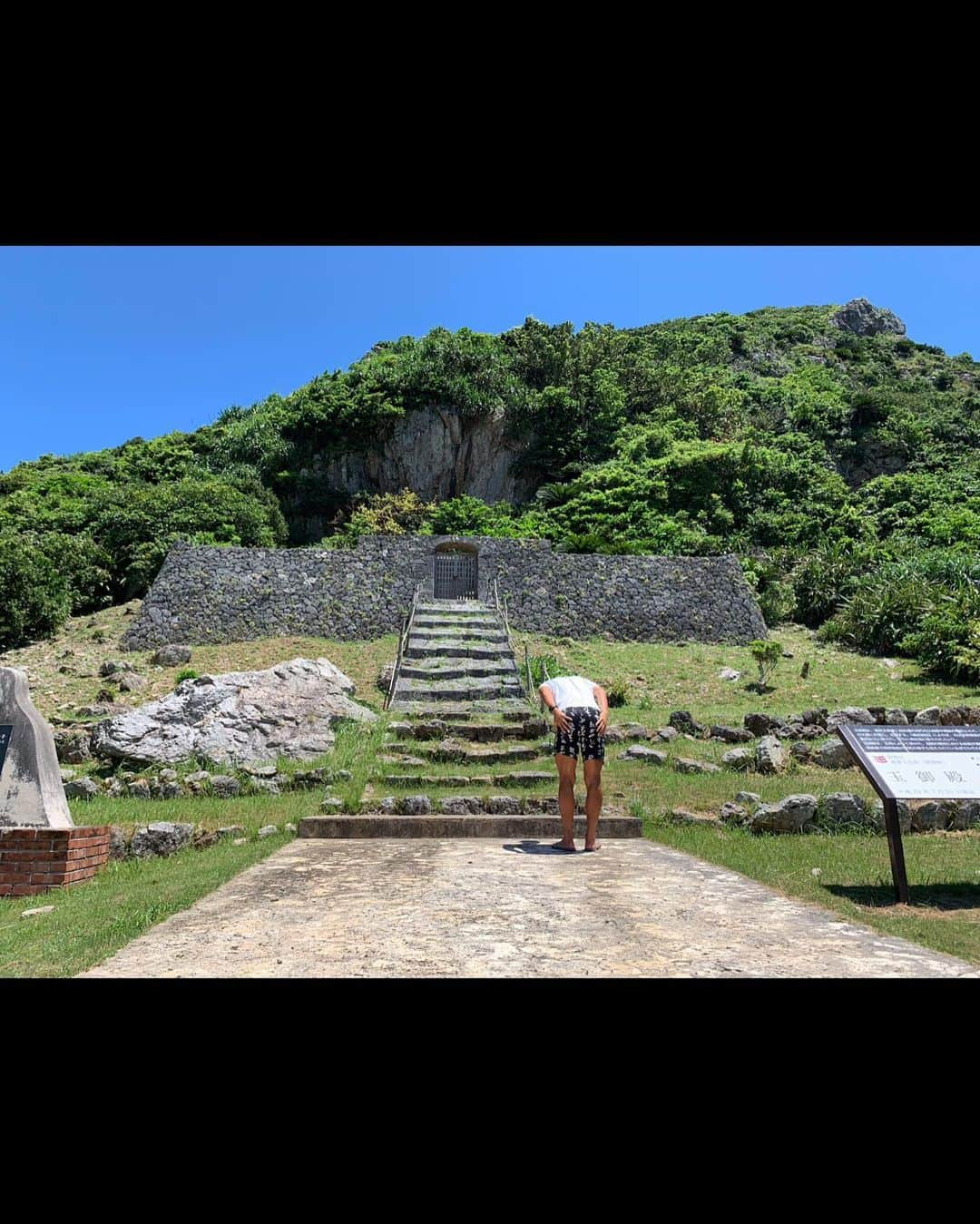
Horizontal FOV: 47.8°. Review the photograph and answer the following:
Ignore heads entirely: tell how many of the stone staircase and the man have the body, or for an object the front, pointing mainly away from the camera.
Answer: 1

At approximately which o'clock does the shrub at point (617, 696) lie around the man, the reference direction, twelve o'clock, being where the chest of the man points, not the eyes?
The shrub is roughly at 12 o'clock from the man.

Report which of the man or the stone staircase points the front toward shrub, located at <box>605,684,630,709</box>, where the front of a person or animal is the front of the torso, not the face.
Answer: the man

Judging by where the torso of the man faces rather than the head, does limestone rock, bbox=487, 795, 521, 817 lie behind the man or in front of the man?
in front

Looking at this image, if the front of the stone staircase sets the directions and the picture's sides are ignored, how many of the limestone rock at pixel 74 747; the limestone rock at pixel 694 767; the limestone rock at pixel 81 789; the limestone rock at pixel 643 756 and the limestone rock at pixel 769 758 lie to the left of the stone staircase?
3

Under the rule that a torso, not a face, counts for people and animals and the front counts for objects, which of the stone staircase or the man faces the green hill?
the man

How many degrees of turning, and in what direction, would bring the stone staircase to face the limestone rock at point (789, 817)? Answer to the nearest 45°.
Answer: approximately 45° to its left

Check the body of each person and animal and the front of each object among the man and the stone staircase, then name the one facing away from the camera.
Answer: the man

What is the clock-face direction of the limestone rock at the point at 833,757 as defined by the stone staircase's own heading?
The limestone rock is roughly at 9 o'clock from the stone staircase.

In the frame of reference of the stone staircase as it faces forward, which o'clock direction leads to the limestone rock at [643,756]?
The limestone rock is roughly at 9 o'clock from the stone staircase.

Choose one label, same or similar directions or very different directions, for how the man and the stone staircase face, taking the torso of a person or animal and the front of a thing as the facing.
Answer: very different directions

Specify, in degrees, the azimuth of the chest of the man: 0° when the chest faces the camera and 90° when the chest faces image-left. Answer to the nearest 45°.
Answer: approximately 180°

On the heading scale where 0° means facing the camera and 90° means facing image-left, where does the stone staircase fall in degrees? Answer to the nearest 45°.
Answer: approximately 0°

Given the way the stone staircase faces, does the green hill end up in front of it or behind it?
behind
